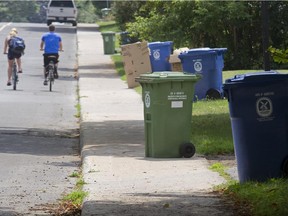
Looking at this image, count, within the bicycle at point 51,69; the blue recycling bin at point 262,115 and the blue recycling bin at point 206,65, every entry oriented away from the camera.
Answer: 1

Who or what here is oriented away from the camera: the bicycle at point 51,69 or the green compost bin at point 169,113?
the bicycle

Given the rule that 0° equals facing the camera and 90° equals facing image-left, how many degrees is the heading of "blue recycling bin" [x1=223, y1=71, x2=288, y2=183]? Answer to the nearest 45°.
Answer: approximately 90°

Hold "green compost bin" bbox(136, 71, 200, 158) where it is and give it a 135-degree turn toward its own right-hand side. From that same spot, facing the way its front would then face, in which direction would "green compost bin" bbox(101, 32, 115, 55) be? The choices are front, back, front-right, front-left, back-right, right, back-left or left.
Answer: front-left

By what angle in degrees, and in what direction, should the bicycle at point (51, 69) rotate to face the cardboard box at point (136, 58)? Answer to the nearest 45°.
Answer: approximately 90° to its right

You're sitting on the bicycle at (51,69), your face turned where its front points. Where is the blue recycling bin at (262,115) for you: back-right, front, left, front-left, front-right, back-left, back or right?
back

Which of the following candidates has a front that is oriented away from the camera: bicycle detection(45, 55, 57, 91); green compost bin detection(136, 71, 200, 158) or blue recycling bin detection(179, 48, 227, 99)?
the bicycle

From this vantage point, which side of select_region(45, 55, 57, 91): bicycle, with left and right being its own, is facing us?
back
